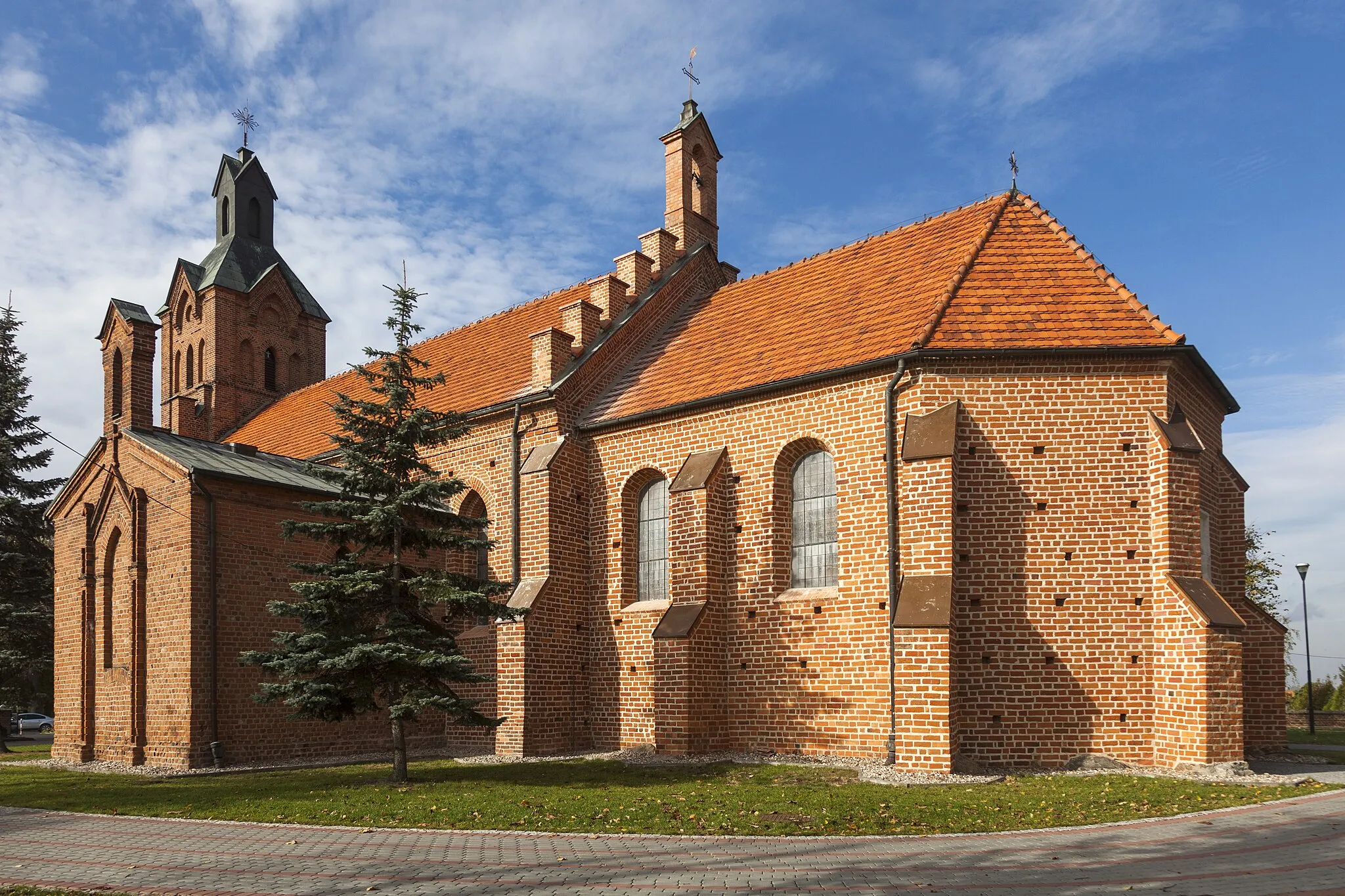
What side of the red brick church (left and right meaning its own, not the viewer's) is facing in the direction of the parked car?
front

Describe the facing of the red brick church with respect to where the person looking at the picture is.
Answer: facing away from the viewer and to the left of the viewer

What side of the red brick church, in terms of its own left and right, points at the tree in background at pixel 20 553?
front
